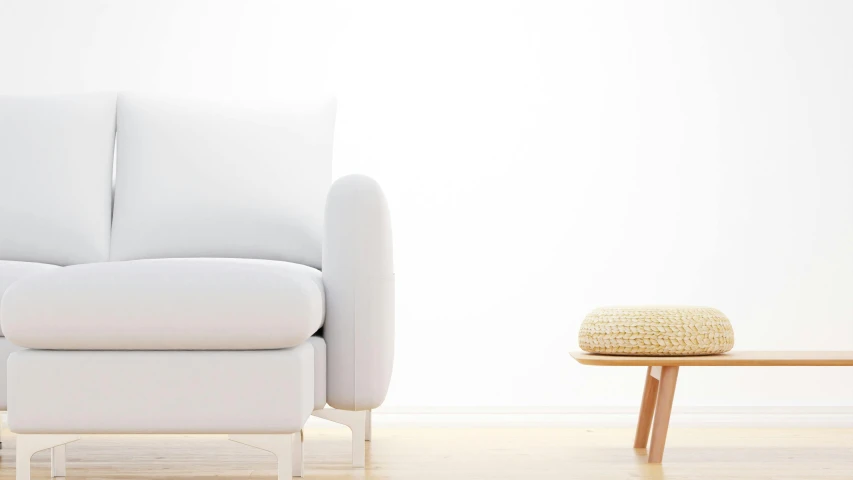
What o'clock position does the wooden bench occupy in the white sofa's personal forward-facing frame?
The wooden bench is roughly at 9 o'clock from the white sofa.

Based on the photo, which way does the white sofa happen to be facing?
toward the camera

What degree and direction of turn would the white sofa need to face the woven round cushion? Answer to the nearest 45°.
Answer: approximately 90° to its left
